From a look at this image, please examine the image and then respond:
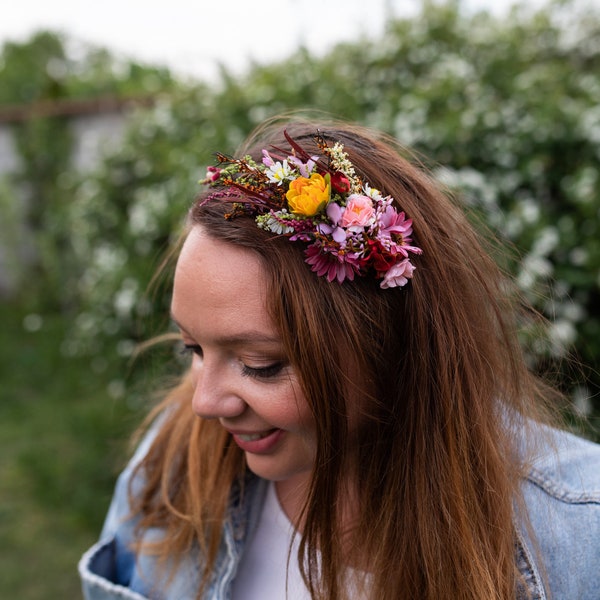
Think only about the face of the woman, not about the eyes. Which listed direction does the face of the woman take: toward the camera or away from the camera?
toward the camera

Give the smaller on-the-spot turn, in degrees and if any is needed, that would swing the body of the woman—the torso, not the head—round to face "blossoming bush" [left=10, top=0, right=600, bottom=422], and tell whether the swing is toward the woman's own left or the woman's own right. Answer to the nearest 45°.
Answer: approximately 135° to the woman's own right

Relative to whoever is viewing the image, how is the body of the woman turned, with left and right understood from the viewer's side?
facing the viewer and to the left of the viewer
